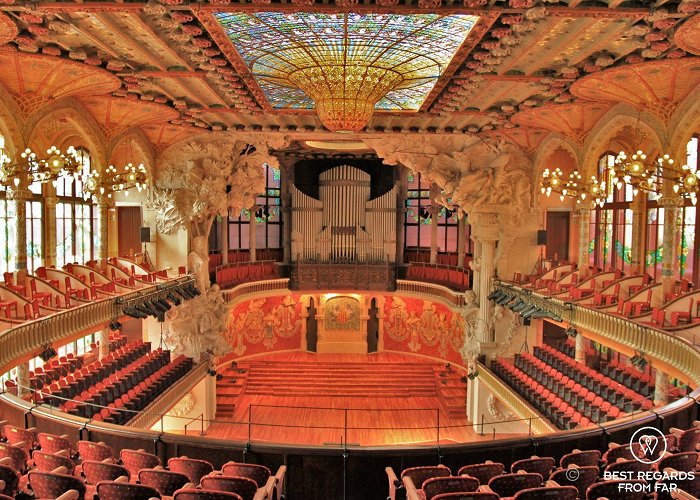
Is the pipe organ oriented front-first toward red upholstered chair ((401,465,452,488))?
yes

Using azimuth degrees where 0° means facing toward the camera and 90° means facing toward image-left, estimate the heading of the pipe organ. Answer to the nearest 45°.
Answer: approximately 0°

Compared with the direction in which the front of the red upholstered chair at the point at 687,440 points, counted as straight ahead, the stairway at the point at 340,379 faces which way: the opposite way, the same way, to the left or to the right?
the opposite way

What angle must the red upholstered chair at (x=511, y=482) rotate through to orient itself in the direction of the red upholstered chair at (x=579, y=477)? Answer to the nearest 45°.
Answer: approximately 45° to its right

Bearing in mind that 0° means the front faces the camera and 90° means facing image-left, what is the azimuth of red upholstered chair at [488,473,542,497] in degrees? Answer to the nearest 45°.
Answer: approximately 180°

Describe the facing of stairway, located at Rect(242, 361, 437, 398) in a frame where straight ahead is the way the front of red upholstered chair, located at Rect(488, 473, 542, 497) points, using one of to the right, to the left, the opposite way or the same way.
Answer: the opposite way

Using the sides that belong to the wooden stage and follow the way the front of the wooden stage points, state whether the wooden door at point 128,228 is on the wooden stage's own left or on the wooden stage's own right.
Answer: on the wooden stage's own right

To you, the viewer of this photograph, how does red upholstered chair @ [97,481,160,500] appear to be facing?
facing away from the viewer and to the right of the viewer

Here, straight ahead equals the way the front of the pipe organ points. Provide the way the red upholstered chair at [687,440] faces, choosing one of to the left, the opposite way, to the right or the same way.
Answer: the opposite way

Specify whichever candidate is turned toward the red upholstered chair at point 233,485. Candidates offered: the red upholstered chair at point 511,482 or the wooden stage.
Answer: the wooden stage
